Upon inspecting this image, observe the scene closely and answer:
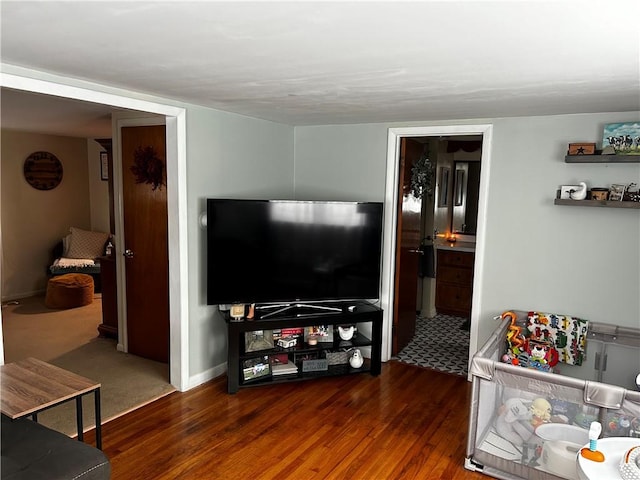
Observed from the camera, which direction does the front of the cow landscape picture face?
facing the viewer

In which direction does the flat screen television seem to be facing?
toward the camera

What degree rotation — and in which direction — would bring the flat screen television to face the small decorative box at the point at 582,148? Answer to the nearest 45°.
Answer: approximately 90° to its left

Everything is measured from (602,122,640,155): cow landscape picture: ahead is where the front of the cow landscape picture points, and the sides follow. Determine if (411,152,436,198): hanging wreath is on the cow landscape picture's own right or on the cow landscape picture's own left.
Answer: on the cow landscape picture's own right

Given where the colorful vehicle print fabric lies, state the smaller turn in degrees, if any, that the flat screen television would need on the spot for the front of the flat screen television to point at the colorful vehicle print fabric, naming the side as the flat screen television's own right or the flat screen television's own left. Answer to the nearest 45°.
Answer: approximately 90° to the flat screen television's own left

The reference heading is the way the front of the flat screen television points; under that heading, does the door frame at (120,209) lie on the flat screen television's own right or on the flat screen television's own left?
on the flat screen television's own right

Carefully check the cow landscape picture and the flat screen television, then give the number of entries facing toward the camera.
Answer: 2

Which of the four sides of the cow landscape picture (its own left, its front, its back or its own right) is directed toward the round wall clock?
right
